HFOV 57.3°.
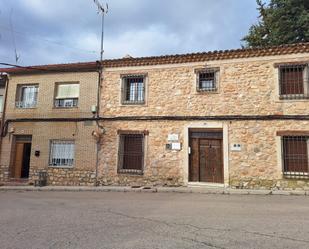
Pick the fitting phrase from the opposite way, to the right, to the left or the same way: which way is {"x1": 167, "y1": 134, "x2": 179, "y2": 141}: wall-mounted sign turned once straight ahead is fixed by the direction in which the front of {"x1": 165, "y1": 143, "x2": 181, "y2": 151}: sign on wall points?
the same way

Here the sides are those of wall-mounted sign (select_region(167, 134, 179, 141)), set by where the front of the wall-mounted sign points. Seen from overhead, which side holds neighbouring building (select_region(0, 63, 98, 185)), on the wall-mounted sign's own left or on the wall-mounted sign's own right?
on the wall-mounted sign's own right

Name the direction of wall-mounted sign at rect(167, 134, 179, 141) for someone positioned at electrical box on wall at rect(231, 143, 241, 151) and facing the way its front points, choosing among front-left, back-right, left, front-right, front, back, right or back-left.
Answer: right

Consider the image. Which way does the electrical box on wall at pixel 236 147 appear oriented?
toward the camera

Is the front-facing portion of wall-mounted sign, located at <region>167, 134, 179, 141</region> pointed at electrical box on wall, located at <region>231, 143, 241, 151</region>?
no

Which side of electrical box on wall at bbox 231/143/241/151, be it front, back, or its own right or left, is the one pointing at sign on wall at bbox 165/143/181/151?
right

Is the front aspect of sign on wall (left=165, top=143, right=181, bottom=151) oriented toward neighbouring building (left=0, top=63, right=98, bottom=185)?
no

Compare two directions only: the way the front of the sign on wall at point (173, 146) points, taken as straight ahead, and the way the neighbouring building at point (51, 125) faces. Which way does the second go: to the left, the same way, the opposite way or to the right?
the same way

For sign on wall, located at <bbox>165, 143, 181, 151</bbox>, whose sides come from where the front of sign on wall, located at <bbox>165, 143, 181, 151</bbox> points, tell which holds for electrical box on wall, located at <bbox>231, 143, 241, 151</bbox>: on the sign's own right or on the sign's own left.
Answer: on the sign's own left

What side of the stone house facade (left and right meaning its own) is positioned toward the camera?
front

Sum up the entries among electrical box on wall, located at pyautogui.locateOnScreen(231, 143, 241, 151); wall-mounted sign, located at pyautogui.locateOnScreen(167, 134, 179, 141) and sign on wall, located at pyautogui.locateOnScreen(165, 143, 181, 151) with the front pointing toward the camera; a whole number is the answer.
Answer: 3

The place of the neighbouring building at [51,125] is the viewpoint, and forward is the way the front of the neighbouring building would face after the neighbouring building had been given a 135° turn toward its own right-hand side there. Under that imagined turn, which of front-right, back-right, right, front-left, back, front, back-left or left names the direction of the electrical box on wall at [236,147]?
back

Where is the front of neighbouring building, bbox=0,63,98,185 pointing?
toward the camera
